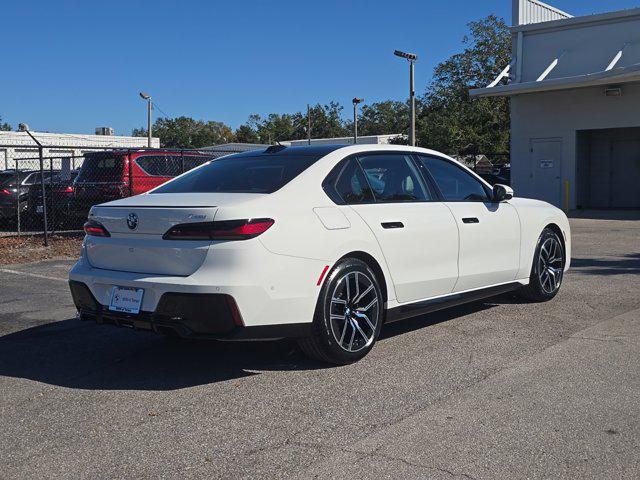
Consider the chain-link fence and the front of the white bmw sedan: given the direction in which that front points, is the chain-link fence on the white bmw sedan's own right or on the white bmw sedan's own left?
on the white bmw sedan's own left

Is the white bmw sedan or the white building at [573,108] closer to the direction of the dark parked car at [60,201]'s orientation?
the white building

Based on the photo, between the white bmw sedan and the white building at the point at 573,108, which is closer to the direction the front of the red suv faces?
the white building

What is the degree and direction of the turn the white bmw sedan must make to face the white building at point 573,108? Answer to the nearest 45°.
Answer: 0° — it already faces it

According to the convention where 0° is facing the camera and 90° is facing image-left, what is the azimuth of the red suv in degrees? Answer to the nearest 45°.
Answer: approximately 225°

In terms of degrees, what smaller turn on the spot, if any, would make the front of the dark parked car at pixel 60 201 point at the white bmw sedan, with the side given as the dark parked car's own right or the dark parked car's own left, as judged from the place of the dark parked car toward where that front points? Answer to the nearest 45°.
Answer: approximately 135° to the dark parked car's own right

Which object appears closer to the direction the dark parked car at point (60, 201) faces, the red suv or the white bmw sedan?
the red suv

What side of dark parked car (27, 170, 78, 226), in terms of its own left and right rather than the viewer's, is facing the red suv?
right

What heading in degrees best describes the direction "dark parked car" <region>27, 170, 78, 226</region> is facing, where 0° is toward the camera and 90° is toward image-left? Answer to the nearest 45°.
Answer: approximately 225°

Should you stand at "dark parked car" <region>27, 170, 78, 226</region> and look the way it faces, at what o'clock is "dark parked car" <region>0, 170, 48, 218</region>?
"dark parked car" <region>0, 170, 48, 218</region> is roughly at 10 o'clock from "dark parked car" <region>27, 170, 78, 226</region>.
